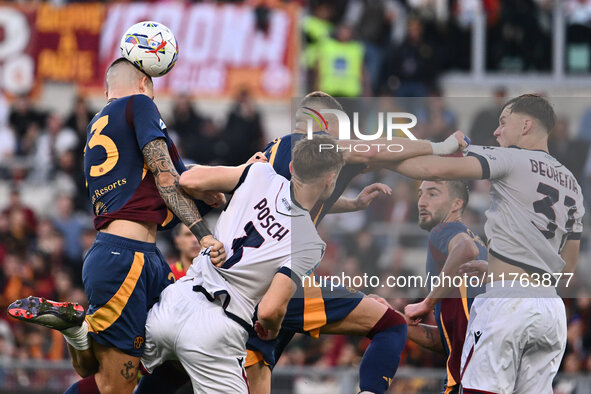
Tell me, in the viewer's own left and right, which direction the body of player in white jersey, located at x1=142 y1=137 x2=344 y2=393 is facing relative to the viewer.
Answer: facing away from the viewer and to the right of the viewer

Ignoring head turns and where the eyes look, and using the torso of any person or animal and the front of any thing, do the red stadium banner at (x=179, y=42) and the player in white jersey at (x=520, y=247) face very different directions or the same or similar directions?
very different directions

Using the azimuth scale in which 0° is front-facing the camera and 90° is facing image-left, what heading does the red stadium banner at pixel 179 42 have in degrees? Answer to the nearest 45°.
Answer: approximately 0°

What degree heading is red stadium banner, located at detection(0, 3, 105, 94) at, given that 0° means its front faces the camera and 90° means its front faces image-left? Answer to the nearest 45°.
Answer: approximately 0°

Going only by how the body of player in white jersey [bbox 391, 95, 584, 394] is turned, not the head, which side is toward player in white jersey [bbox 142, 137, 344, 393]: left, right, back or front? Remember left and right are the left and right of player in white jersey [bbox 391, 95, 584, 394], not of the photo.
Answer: left

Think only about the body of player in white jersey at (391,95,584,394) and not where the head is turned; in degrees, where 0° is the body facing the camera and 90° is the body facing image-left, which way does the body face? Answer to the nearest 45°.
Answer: approximately 135°

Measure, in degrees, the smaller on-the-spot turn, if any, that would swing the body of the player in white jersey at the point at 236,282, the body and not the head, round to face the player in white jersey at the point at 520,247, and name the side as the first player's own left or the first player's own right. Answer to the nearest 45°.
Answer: approximately 45° to the first player's own right

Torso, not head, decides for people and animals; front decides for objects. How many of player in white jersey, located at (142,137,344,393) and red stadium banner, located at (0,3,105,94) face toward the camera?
1
